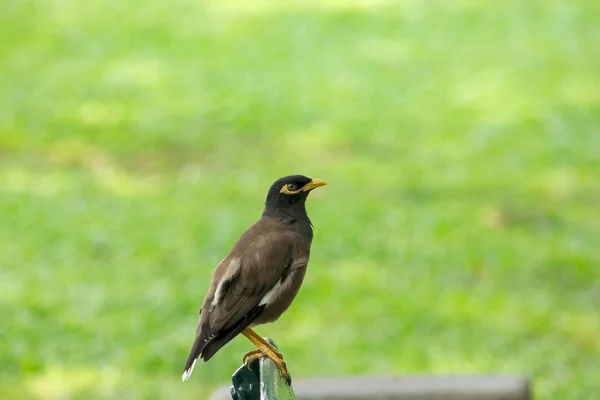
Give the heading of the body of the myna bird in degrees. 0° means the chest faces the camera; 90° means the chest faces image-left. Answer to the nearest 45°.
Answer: approximately 270°
